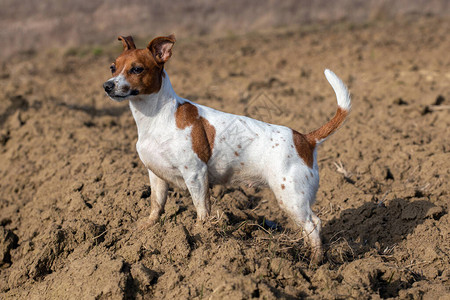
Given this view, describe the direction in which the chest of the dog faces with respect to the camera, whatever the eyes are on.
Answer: to the viewer's left
